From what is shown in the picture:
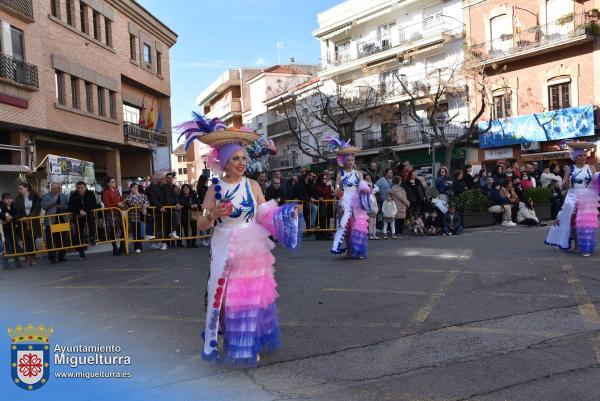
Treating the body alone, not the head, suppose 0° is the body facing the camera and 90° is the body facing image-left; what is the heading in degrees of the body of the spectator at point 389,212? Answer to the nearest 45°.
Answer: approximately 0°

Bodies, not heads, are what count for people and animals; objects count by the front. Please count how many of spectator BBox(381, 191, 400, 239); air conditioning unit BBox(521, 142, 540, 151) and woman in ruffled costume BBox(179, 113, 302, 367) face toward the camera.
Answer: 3

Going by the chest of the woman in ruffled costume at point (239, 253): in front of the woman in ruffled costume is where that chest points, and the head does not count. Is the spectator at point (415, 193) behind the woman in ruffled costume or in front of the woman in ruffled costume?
behind

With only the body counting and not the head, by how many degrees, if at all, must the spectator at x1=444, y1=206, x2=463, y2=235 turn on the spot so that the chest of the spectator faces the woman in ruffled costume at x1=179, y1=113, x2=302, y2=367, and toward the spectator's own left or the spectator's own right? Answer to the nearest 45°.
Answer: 0° — they already face them

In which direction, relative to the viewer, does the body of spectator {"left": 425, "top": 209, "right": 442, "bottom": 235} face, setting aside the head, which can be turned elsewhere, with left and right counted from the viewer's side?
facing the viewer

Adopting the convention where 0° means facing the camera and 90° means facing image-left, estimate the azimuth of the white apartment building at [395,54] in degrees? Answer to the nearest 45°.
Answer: approximately 45°

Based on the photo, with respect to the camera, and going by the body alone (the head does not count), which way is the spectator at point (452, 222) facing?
toward the camera

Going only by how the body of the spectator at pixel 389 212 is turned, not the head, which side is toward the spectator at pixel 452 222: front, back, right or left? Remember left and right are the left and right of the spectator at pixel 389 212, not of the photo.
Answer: left

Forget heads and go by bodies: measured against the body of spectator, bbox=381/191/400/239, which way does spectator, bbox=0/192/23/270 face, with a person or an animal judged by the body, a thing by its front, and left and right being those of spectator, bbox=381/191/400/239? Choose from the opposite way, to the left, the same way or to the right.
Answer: to the left

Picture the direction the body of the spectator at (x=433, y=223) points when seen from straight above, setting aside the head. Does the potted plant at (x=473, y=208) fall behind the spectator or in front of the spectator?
behind

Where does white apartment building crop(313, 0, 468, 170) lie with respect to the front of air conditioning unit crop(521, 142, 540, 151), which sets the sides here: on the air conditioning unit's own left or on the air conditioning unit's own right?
on the air conditioning unit's own right
